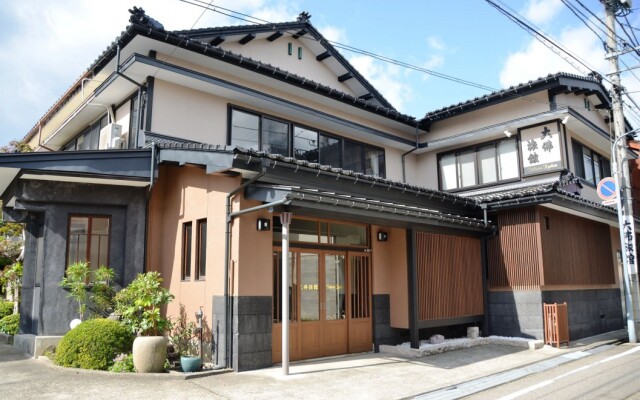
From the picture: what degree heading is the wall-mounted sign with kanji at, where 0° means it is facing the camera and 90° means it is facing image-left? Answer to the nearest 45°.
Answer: approximately 0°

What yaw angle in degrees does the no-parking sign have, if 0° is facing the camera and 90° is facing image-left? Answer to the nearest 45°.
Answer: approximately 0°

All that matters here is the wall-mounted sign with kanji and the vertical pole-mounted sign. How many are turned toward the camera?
2

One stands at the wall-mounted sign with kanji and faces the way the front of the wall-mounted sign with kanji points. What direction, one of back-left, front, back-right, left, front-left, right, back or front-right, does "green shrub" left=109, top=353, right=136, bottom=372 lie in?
front-right

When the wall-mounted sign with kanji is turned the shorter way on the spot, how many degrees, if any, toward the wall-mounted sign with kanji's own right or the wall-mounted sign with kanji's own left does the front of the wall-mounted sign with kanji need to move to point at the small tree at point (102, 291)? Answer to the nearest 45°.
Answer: approximately 45° to the wall-mounted sign with kanji's own right

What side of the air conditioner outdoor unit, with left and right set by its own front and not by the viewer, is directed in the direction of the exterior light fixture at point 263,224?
left

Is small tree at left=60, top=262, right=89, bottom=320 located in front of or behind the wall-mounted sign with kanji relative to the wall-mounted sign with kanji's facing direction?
in front

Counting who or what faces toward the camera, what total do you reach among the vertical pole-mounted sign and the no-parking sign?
2
